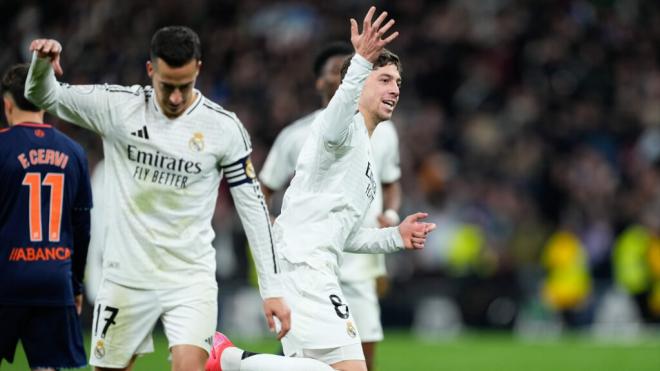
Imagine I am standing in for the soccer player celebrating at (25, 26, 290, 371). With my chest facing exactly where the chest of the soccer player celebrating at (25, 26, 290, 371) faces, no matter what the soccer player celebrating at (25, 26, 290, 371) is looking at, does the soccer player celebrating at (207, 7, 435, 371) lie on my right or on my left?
on my left

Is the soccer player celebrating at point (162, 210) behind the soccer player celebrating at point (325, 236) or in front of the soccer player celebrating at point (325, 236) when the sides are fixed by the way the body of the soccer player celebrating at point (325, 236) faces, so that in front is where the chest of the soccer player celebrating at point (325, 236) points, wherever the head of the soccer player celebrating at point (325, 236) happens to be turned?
behind

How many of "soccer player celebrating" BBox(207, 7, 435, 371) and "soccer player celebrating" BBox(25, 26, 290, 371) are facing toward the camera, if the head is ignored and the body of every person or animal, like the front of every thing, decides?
1

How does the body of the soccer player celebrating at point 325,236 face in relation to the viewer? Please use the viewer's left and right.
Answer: facing to the right of the viewer

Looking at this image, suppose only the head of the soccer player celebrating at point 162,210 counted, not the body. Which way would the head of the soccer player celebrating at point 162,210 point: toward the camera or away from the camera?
toward the camera

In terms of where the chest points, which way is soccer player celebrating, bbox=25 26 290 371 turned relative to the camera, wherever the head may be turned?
toward the camera

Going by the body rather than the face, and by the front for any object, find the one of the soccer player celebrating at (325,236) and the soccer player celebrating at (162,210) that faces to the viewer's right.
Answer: the soccer player celebrating at (325,236)
